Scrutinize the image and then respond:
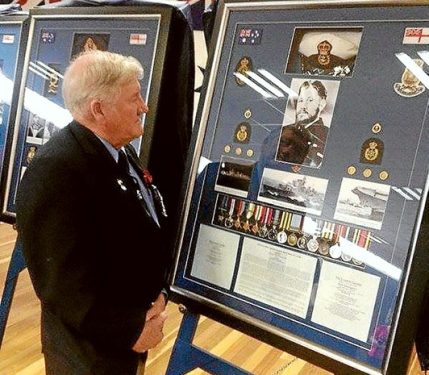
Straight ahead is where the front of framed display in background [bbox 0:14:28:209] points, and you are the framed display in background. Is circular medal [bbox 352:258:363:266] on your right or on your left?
on your left

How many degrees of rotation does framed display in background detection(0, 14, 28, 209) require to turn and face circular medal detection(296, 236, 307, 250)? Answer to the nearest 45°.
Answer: approximately 90° to its left

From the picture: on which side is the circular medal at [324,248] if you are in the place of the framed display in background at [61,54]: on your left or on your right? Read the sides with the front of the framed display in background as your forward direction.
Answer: on your left

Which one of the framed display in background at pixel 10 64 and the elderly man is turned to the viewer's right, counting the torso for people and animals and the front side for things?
the elderly man

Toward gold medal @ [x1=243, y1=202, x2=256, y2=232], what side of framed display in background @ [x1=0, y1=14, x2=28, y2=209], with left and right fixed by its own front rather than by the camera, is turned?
left

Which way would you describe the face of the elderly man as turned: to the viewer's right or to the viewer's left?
to the viewer's right

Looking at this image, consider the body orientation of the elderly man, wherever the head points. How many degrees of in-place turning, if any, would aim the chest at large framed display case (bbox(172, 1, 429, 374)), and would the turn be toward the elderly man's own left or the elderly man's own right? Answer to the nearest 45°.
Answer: approximately 45° to the elderly man's own right

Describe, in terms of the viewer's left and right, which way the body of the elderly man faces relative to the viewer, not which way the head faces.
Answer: facing to the right of the viewer

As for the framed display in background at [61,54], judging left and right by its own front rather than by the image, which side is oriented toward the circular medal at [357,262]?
left
